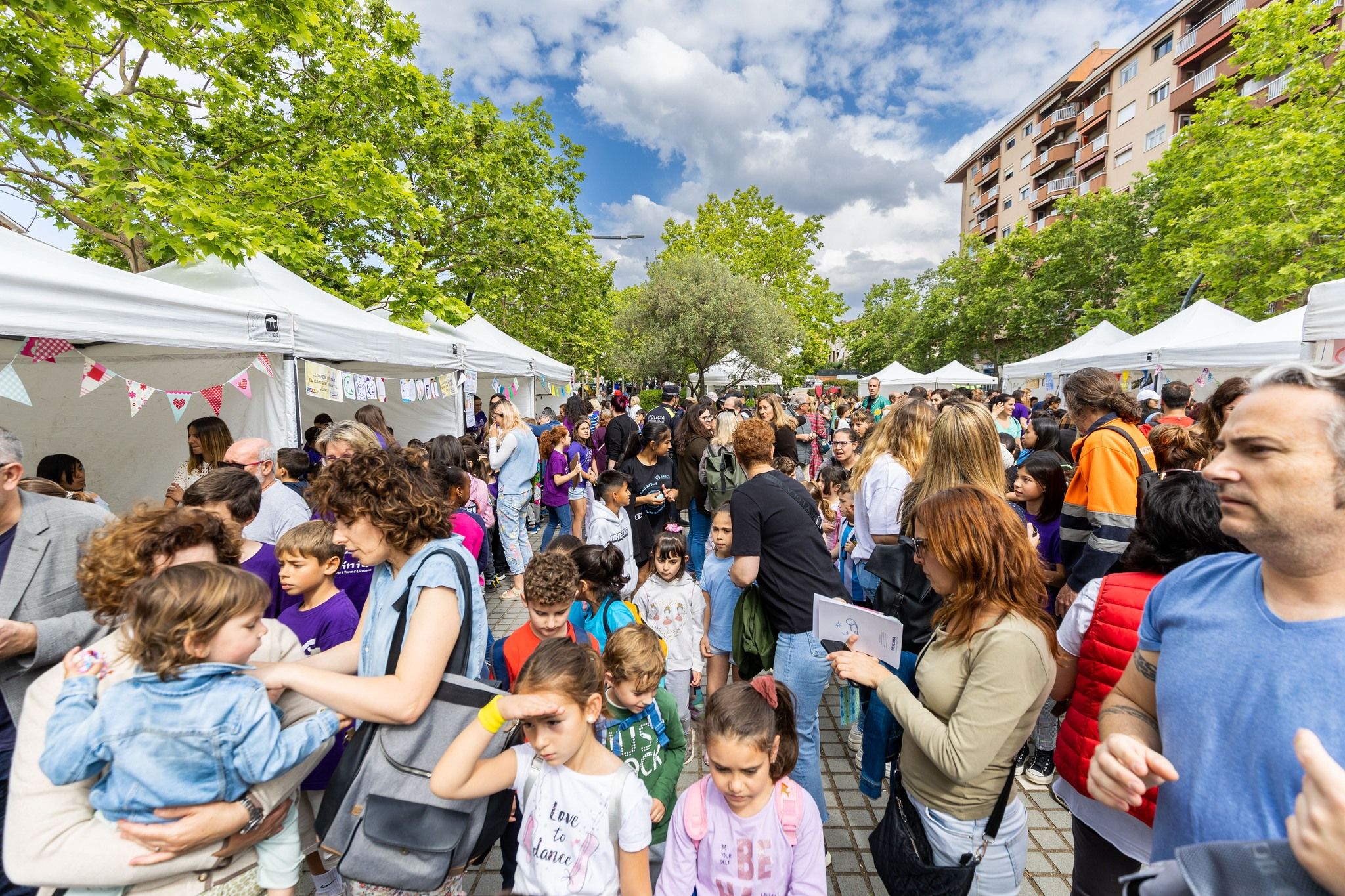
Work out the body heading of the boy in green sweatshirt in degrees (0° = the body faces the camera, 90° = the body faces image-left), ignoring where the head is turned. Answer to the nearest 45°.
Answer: approximately 0°

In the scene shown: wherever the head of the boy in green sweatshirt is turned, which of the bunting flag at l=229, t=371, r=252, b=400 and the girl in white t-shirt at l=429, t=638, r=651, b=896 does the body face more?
the girl in white t-shirt

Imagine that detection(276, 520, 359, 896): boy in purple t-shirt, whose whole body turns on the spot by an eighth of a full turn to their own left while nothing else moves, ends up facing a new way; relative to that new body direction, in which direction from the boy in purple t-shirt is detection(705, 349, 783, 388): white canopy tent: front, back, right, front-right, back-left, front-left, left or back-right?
back-left

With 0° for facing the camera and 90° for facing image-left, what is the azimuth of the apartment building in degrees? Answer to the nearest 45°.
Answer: approximately 45°

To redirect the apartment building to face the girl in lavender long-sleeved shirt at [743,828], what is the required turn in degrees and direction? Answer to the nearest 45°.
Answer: approximately 45° to its left

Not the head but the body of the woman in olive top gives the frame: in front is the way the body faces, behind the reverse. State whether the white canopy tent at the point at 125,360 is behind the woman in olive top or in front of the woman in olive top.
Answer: in front

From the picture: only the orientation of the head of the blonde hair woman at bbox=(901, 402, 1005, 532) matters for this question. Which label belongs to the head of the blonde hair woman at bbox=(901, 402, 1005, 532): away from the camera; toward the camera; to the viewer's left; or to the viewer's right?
away from the camera

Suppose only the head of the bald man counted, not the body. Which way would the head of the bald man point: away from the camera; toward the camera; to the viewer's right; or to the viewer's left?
to the viewer's left

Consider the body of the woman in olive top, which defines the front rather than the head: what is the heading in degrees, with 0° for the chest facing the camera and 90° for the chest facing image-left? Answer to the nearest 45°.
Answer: approximately 90°

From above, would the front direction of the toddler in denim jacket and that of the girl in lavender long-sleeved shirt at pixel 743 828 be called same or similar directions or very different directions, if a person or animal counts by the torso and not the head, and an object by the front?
very different directions

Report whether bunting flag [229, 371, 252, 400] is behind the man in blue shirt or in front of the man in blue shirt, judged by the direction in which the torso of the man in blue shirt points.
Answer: in front

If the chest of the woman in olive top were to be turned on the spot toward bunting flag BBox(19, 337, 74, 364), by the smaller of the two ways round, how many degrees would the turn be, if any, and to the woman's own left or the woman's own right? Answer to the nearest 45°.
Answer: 0° — they already face it

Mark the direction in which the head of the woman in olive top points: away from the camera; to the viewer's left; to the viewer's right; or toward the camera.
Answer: to the viewer's left

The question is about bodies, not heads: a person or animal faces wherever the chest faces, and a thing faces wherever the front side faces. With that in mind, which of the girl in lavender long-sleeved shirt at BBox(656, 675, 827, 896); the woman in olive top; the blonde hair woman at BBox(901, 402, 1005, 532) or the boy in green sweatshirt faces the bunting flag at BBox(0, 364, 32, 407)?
the woman in olive top
